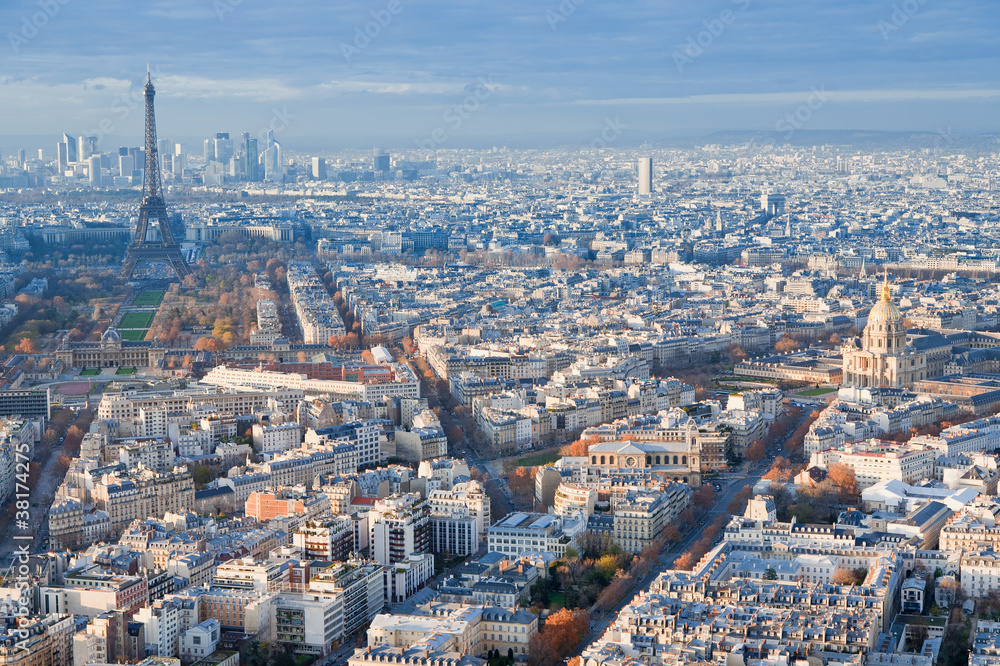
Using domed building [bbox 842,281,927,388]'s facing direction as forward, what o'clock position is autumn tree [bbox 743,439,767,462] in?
The autumn tree is roughly at 11 o'clock from the domed building.

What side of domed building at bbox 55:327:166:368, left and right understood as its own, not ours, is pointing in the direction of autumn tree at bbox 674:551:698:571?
front

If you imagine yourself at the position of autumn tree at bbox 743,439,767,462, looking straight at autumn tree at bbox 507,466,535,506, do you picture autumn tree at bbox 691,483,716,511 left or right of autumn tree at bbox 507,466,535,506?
left

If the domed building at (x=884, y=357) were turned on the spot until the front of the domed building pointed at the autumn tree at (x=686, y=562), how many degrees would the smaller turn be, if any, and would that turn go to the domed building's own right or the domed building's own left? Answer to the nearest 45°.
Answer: approximately 45° to the domed building's own left

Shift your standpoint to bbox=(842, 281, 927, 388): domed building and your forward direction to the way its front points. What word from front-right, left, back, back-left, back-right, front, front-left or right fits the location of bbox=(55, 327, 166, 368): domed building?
front-right

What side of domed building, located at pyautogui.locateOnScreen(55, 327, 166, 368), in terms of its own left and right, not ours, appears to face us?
front

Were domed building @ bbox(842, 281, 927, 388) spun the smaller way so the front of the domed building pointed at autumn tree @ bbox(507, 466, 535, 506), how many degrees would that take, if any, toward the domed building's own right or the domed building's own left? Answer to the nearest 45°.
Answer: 0° — it already faces it

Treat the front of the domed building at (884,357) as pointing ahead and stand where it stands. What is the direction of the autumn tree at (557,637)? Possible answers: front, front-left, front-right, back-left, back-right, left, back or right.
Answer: front-left

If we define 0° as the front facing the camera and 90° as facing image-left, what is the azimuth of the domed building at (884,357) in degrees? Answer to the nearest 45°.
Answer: approximately 45°

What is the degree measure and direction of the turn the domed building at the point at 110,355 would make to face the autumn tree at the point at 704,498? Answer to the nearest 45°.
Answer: approximately 45° to its left

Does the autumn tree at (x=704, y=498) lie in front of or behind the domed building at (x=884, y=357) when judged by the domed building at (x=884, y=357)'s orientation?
in front

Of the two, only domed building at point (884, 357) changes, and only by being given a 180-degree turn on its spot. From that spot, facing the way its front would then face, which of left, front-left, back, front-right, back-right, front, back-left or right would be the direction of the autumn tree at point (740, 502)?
back-right
